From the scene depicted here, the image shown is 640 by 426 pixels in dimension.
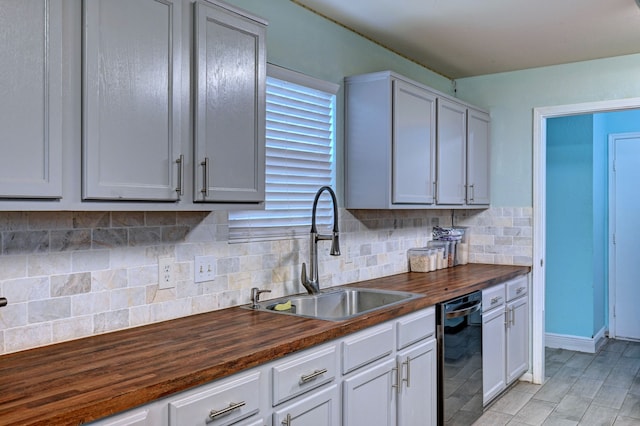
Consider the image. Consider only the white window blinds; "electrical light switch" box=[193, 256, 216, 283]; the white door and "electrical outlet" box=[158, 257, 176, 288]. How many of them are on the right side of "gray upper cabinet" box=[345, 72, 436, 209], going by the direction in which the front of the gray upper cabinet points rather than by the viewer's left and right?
3

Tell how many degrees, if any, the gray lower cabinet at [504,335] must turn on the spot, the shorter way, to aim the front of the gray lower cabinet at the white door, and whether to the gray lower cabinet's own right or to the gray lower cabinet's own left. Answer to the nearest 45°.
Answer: approximately 90° to the gray lower cabinet's own left

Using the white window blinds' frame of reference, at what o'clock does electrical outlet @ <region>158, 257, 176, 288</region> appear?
The electrical outlet is roughly at 3 o'clock from the white window blinds.

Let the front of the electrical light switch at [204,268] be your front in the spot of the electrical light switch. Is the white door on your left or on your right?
on your left

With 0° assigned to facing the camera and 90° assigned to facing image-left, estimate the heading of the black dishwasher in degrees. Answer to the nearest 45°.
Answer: approximately 315°

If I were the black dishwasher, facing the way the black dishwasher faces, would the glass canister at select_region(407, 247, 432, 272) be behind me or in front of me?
behind

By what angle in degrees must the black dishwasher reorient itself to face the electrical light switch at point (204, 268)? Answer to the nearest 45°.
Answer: approximately 90° to its right

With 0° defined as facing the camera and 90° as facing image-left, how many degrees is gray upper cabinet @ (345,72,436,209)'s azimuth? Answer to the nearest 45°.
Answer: approximately 315°
